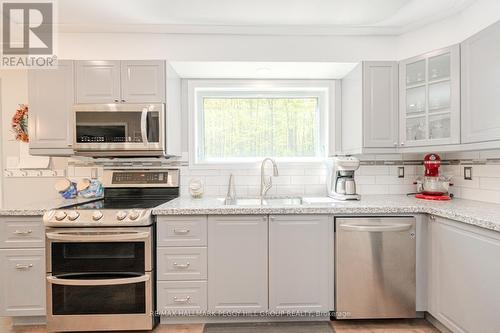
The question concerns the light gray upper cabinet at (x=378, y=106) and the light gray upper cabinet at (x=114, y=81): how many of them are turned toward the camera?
2

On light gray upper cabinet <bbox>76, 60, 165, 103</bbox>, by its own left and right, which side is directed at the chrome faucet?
left

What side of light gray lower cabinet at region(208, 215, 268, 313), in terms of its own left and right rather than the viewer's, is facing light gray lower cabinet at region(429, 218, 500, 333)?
left

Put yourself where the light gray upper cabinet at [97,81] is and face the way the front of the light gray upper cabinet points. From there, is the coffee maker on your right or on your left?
on your left

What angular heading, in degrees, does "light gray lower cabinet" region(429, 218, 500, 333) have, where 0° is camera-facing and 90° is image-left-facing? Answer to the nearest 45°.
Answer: approximately 45°

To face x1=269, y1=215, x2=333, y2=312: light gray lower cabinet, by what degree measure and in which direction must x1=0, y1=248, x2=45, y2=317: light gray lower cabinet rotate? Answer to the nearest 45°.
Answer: approximately 45° to its left

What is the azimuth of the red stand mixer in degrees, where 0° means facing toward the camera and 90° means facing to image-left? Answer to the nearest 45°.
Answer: approximately 0°

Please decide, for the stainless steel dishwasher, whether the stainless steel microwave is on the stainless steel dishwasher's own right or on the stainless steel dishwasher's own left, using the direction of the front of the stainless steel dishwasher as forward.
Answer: on the stainless steel dishwasher's own right

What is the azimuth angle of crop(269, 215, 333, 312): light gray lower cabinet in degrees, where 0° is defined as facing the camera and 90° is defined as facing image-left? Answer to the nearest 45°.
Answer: approximately 0°
